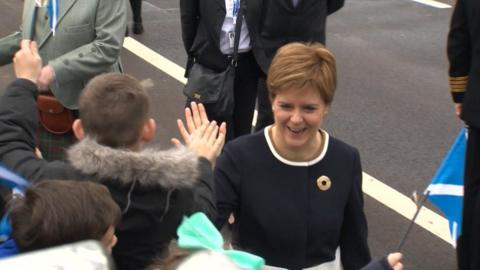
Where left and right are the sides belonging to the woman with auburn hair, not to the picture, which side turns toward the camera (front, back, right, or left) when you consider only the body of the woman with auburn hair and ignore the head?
front
